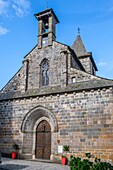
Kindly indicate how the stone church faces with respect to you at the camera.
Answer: facing the viewer and to the left of the viewer
